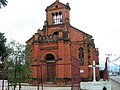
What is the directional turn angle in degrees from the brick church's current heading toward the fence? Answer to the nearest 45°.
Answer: approximately 45° to its left

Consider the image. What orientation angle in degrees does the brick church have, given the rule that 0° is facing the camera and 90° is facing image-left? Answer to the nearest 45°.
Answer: approximately 45°
